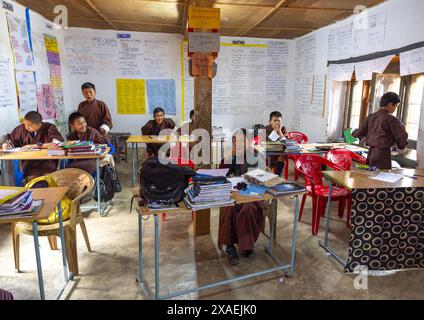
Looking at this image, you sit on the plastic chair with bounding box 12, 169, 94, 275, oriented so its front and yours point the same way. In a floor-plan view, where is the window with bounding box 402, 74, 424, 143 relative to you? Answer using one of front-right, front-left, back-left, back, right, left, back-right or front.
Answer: back

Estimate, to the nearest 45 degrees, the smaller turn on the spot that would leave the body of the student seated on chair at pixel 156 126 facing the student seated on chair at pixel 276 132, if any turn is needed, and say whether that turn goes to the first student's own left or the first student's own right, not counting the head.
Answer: approximately 45° to the first student's own left

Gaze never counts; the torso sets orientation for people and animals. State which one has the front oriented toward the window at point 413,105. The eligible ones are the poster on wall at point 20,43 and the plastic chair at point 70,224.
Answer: the poster on wall

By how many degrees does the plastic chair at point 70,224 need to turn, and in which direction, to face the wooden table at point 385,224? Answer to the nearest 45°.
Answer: approximately 135° to its left

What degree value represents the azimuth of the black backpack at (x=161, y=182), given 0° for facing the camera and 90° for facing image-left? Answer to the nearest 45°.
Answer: approximately 0°

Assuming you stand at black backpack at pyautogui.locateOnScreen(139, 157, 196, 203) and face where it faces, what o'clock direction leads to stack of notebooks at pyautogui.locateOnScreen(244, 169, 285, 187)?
The stack of notebooks is roughly at 8 o'clock from the black backpack.

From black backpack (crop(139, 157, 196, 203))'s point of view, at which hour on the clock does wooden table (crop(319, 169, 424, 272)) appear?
The wooden table is roughly at 9 o'clock from the black backpack.

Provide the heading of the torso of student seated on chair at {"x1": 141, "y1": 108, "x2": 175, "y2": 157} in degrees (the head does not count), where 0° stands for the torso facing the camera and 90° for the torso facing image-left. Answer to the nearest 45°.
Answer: approximately 0°

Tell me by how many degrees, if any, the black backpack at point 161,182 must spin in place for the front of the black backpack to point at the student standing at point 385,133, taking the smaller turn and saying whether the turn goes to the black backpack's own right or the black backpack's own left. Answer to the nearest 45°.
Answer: approximately 135° to the black backpack's own left

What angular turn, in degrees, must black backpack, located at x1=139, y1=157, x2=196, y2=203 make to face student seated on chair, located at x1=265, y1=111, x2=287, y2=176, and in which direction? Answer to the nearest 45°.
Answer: approximately 135° to its left

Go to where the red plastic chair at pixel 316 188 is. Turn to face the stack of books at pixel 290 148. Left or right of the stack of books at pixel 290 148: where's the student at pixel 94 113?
left
